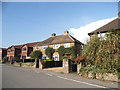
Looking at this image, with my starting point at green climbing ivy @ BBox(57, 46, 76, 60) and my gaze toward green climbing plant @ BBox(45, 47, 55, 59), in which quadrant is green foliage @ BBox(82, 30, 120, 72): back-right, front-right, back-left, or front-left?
back-left

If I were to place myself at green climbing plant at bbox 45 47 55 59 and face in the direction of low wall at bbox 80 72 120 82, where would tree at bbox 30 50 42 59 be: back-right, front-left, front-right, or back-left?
back-right

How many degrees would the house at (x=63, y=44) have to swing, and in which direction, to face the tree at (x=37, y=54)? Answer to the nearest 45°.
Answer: approximately 90° to its right

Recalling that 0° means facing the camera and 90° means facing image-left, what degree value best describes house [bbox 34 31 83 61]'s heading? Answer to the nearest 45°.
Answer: approximately 45°

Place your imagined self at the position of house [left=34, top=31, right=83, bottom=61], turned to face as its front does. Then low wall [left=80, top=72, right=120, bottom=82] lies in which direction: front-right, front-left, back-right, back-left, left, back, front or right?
front-left
